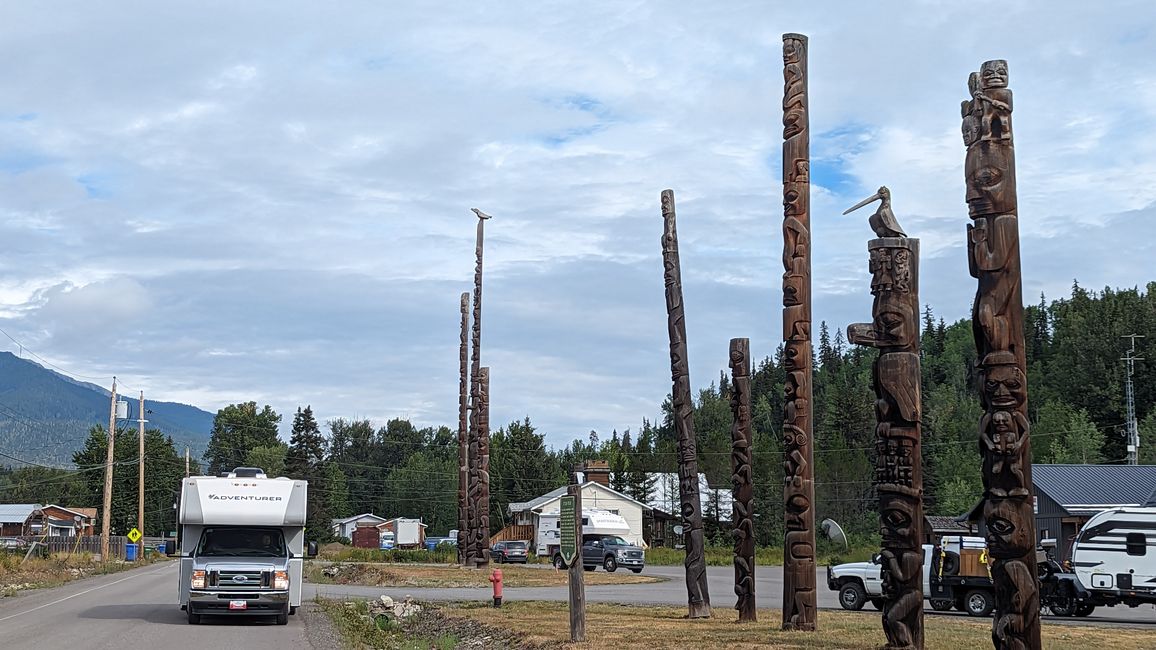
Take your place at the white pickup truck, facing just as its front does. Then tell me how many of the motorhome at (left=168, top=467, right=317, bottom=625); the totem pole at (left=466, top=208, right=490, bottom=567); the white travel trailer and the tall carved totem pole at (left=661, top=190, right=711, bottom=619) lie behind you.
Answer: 1

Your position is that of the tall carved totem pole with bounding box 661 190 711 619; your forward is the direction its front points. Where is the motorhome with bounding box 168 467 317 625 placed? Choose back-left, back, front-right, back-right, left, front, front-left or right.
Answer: front-right

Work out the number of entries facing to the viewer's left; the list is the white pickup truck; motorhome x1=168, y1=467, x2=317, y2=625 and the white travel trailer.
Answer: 2

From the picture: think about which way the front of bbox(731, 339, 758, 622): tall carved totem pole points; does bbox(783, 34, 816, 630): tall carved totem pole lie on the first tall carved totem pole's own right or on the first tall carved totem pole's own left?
on the first tall carved totem pole's own left

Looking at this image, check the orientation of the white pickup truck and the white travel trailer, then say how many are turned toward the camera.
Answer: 0

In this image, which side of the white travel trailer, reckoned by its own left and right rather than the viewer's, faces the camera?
left

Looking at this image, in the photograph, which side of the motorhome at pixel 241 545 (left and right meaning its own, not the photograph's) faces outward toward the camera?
front

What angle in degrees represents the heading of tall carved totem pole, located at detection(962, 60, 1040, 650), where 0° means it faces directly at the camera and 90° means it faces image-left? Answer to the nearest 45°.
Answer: approximately 45°

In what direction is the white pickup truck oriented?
to the viewer's left

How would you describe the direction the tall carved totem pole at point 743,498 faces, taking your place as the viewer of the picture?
facing the viewer and to the left of the viewer

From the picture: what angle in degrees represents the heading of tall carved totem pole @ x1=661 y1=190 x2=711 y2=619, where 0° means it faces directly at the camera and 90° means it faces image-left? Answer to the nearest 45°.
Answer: approximately 45°
